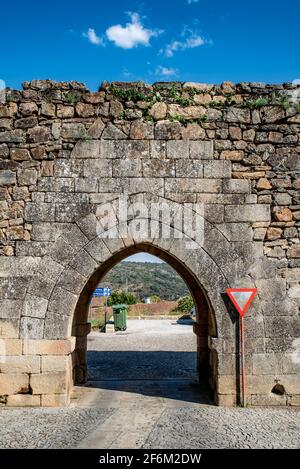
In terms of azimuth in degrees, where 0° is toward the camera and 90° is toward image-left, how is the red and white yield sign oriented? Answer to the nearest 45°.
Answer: approximately 0°

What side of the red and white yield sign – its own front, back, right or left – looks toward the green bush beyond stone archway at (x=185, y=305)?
back

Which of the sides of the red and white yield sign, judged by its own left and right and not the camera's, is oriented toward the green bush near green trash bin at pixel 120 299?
back
